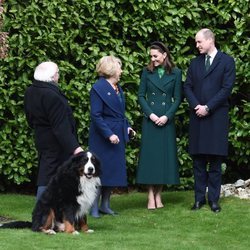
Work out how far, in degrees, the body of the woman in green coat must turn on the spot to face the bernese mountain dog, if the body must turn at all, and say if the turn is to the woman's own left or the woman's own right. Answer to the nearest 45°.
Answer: approximately 45° to the woman's own right

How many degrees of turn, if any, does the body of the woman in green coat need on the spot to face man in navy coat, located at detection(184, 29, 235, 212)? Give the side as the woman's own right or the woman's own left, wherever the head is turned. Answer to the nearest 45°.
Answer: approximately 45° to the woman's own left

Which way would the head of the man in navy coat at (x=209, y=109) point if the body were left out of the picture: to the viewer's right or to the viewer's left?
to the viewer's left

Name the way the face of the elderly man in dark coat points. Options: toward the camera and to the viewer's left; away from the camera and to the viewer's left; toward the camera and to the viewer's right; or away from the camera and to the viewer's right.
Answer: away from the camera and to the viewer's right

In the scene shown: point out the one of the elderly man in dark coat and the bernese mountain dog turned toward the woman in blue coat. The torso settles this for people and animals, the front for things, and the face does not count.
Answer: the elderly man in dark coat

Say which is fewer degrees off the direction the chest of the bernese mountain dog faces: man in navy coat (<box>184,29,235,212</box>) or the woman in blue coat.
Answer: the man in navy coat

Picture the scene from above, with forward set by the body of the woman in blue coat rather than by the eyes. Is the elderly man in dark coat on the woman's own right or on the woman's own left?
on the woman's own right
